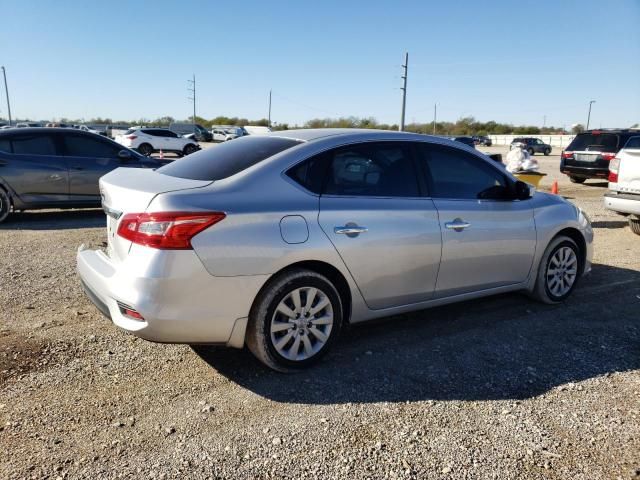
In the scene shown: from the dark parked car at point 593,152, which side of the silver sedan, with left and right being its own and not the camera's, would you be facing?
front

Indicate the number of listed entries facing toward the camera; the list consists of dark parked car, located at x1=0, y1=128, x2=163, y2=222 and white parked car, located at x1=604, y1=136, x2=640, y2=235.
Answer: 0

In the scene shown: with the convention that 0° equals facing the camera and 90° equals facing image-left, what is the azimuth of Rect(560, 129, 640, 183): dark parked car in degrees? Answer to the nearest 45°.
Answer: approximately 225°

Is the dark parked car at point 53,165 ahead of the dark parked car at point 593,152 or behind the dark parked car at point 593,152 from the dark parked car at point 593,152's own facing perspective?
behind

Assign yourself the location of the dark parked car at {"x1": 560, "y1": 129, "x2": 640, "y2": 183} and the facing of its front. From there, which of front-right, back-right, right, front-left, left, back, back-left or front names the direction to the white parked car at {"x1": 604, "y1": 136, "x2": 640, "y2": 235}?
back-right

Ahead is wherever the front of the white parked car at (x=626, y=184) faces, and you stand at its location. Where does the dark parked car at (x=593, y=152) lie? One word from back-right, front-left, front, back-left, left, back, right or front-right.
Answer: front-left

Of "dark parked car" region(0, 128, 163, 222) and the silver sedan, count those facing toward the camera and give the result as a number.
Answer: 0

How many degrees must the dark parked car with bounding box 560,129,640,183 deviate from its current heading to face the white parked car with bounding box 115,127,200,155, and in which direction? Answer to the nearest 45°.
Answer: approximately 135° to its left

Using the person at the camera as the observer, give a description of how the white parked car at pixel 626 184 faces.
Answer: facing away from the viewer and to the right of the viewer

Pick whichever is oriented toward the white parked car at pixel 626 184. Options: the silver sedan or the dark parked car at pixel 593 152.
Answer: the silver sedan

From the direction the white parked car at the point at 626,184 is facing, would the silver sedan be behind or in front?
behind

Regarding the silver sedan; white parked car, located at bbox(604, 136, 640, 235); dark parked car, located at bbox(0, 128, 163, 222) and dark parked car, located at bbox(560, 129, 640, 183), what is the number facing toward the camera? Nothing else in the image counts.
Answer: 0

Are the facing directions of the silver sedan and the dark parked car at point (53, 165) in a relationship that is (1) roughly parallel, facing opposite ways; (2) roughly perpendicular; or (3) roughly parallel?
roughly parallel

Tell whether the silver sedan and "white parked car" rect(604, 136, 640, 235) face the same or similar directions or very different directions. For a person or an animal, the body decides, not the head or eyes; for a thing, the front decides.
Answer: same or similar directions

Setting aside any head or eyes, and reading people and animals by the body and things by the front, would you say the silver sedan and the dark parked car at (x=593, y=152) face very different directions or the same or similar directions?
same or similar directions

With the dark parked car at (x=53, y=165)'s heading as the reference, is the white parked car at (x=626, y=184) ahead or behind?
ahead

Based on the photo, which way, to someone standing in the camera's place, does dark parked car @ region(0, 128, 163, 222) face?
facing to the right of the viewer
